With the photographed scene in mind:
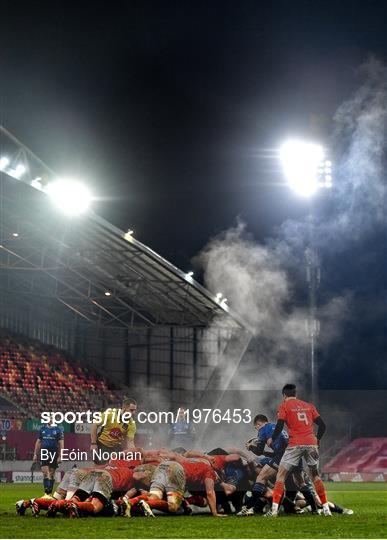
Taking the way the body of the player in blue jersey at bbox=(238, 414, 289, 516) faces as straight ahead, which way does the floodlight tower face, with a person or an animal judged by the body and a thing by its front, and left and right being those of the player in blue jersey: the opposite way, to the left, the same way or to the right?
to the left

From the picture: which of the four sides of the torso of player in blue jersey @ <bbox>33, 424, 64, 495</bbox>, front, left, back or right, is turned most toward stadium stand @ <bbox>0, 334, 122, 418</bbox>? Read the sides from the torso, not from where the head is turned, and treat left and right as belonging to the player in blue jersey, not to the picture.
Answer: back

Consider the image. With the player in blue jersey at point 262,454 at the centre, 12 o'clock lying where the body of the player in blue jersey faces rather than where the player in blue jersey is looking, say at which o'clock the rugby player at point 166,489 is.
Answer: The rugby player is roughly at 11 o'clock from the player in blue jersey.

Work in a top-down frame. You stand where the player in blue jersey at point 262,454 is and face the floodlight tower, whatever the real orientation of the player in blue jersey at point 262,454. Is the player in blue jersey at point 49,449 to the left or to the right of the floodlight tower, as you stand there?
left

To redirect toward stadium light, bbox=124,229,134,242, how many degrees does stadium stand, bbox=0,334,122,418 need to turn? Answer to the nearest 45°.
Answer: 0° — it already faces it

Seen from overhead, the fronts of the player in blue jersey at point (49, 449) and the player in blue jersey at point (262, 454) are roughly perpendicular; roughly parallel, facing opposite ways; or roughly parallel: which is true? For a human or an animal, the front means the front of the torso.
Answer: roughly perpendicular

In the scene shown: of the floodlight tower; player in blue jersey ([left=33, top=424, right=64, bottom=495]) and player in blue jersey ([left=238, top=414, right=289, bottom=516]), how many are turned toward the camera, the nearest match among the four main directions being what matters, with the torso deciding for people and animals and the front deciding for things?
2

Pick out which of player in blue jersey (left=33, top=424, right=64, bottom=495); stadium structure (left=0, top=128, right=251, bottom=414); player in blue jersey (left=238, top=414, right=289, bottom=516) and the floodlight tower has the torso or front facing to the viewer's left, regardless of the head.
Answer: player in blue jersey (left=238, top=414, right=289, bottom=516)

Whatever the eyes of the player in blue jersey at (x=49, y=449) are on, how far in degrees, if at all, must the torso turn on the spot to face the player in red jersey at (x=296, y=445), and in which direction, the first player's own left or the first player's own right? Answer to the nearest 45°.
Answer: approximately 45° to the first player's own left

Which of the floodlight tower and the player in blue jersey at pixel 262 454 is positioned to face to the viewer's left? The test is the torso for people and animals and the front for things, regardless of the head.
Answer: the player in blue jersey

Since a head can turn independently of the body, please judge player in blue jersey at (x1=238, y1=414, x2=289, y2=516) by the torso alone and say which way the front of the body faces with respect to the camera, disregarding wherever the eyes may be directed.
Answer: to the viewer's left

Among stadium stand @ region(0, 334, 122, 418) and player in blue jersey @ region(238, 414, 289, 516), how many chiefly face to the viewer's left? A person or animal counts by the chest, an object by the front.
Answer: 1

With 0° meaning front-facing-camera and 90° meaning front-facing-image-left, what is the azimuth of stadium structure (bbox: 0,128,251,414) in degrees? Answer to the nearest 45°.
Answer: approximately 315°
